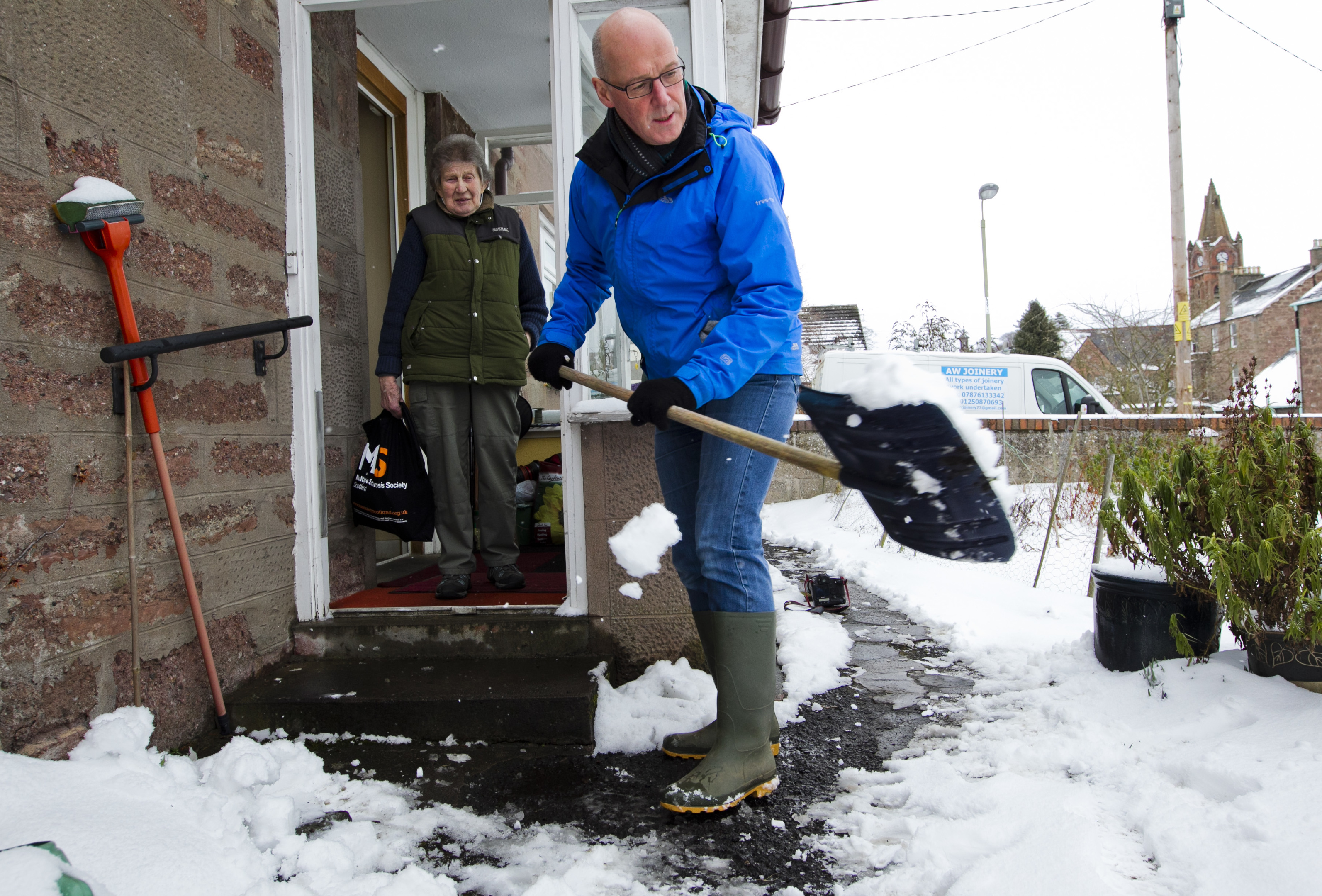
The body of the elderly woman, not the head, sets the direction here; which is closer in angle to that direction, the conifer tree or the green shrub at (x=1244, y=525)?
the green shrub

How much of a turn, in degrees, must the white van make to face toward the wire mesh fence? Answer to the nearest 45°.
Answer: approximately 90° to its right

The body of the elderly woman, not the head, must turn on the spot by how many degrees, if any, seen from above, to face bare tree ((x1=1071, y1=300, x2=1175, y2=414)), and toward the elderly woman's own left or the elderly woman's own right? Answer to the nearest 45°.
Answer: approximately 135° to the elderly woman's own left

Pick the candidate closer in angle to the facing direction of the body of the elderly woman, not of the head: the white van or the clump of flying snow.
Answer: the clump of flying snow

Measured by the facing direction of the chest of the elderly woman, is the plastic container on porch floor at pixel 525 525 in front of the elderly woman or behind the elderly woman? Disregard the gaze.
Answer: behind

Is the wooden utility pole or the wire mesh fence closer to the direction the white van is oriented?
the wooden utility pole

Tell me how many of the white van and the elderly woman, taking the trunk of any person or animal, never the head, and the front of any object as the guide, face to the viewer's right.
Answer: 1

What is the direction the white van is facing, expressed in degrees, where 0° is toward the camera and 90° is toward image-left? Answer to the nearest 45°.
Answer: approximately 270°

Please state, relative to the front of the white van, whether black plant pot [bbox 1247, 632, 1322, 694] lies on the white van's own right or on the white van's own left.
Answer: on the white van's own right

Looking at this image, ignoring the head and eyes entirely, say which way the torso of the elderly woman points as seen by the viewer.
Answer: toward the camera

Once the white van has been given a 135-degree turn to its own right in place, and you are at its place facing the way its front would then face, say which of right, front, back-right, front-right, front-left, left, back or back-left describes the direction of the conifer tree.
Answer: back-right
